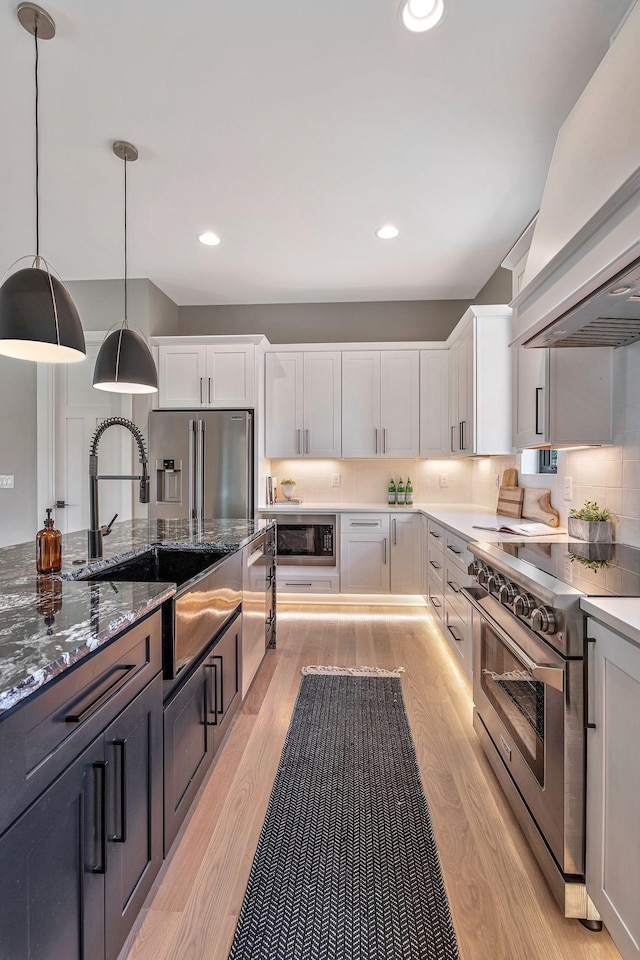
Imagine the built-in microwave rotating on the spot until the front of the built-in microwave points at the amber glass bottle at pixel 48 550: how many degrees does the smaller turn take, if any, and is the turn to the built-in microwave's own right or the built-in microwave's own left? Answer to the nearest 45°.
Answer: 0° — it already faces it

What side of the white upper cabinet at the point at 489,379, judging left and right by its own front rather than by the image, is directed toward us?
left

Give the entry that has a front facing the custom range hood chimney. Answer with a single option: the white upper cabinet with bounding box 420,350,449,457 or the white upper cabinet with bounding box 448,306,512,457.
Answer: the white upper cabinet with bounding box 420,350,449,457

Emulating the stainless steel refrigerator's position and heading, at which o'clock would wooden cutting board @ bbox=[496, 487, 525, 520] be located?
The wooden cutting board is roughly at 10 o'clock from the stainless steel refrigerator.

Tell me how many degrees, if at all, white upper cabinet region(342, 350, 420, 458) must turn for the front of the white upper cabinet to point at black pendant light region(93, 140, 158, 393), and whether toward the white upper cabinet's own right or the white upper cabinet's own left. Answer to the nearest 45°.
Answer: approximately 45° to the white upper cabinet's own right

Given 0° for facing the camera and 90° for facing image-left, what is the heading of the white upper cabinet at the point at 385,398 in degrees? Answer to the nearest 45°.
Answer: approximately 0°

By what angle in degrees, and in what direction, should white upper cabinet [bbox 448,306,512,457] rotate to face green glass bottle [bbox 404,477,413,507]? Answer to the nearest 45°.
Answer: approximately 45° to its right

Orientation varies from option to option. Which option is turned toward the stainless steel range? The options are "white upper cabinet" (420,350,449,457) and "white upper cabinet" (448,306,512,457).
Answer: "white upper cabinet" (420,350,449,457)

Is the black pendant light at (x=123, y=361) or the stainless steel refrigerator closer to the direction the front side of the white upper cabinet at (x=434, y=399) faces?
the black pendant light

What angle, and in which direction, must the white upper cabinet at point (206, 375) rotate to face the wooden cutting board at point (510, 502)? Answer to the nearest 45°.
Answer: approximately 45° to its left

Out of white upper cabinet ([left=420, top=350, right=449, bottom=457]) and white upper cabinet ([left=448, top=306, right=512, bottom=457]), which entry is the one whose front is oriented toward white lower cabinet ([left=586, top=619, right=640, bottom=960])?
white upper cabinet ([left=420, top=350, right=449, bottom=457])
